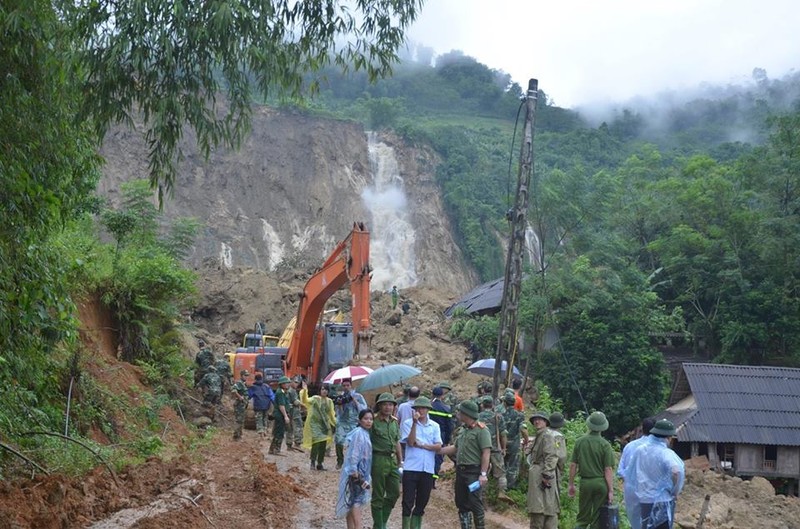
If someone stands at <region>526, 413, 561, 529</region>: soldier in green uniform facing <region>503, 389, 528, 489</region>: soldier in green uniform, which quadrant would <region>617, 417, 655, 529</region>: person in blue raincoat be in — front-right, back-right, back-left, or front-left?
back-right

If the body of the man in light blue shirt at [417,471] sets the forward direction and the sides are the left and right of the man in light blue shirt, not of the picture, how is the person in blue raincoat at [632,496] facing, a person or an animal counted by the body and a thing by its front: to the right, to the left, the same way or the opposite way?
the opposite way

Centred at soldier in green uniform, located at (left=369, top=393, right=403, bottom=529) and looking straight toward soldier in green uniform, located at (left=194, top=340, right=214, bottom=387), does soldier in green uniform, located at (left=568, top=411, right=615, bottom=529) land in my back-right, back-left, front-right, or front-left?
back-right

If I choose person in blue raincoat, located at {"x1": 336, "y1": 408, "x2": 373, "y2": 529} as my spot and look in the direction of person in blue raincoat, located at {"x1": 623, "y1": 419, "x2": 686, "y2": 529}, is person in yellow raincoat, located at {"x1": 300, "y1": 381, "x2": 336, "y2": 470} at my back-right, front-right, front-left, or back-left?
back-left

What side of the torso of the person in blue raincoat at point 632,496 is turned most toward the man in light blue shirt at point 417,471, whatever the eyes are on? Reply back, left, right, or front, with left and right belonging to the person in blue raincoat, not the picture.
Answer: left

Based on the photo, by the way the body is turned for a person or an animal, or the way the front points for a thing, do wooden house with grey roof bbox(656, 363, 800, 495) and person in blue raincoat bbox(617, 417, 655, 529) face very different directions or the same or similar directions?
very different directions
